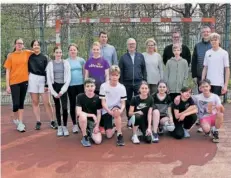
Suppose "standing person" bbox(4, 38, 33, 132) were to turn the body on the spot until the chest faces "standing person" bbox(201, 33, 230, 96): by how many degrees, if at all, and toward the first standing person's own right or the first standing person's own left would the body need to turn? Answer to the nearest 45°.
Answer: approximately 90° to the first standing person's own left

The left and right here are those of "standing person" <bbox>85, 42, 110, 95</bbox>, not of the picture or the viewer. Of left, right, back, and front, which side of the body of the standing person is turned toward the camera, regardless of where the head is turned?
front

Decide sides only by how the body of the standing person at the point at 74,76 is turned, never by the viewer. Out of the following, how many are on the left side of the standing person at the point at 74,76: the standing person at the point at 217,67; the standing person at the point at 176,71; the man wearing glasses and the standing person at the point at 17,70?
3

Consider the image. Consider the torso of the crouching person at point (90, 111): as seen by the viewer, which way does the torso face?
toward the camera

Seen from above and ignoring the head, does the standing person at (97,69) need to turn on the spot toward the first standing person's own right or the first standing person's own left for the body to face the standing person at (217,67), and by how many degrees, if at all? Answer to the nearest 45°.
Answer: approximately 90° to the first standing person's own left

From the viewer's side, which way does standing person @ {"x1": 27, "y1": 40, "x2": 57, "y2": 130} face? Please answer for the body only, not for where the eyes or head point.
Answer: toward the camera

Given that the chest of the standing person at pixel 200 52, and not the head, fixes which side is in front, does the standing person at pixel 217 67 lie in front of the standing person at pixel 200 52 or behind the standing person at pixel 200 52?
in front

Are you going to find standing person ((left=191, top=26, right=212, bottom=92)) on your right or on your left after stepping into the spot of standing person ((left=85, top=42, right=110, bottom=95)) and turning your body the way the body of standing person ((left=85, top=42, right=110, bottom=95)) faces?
on your left

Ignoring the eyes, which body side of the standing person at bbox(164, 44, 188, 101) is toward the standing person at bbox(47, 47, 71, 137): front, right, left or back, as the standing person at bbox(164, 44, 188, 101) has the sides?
right

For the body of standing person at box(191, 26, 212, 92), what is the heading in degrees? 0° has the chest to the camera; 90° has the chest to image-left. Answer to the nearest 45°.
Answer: approximately 0°

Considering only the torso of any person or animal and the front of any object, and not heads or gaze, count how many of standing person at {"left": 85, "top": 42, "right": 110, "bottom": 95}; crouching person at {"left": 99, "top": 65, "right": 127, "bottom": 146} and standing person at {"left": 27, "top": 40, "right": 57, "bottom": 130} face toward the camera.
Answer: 3

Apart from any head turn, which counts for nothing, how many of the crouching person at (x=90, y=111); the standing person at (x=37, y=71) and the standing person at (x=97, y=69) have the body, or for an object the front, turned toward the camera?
3
